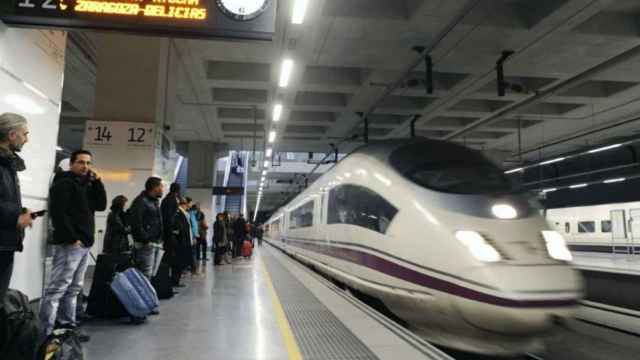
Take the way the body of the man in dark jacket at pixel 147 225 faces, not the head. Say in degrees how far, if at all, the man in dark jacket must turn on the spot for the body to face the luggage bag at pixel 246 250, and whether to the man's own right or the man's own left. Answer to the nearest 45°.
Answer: approximately 90° to the man's own left

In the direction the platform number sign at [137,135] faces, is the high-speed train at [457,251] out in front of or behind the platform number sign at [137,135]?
in front

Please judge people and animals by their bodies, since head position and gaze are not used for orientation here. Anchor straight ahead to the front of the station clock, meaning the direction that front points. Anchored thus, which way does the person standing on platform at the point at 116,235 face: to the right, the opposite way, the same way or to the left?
to the left

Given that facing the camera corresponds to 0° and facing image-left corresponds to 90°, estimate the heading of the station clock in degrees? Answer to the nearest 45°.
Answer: approximately 0°

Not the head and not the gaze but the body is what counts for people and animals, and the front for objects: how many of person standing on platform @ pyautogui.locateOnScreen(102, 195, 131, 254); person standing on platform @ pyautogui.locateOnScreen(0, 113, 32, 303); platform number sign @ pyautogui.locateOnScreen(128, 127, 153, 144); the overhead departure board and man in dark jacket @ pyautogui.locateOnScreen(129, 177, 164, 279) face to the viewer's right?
3

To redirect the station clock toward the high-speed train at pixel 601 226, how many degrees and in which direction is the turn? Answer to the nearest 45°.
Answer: approximately 135° to its left

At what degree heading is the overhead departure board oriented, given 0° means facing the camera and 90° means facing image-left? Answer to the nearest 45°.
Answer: approximately 0°

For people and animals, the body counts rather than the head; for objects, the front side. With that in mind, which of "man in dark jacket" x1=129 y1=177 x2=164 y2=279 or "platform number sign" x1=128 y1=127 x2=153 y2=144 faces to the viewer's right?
the man in dark jacket

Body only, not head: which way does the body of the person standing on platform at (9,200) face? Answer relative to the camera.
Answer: to the viewer's right

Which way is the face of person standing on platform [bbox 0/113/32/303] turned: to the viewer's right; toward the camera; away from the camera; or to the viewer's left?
to the viewer's right

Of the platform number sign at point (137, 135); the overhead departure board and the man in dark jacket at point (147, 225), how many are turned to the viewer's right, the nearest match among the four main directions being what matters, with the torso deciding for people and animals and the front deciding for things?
1

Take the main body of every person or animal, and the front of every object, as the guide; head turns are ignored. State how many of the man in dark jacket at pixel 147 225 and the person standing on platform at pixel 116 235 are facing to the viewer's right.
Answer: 2

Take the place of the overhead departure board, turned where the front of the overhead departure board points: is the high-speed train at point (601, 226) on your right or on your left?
on your left
